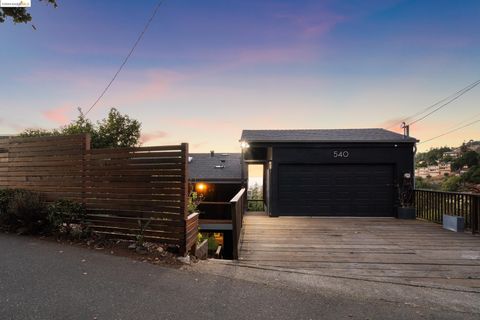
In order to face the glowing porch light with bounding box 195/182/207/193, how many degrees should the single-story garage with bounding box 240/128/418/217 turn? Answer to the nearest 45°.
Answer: approximately 135° to its right

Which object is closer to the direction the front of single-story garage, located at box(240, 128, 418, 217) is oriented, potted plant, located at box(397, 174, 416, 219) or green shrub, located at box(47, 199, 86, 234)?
the green shrub

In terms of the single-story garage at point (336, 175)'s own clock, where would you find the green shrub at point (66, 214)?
The green shrub is roughly at 1 o'clock from the single-story garage.

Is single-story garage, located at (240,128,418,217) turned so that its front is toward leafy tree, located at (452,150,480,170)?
no

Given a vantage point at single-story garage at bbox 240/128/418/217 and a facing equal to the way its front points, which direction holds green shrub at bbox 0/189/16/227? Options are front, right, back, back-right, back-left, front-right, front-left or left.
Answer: front-right

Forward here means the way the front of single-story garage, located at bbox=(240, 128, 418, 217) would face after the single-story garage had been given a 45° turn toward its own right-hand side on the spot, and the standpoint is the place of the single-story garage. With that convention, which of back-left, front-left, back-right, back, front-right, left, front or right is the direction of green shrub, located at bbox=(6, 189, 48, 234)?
front

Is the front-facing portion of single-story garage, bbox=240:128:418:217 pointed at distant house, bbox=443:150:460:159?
no

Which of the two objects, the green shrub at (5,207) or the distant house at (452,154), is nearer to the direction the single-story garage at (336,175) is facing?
the green shrub

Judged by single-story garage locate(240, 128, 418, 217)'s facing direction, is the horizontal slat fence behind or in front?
in front

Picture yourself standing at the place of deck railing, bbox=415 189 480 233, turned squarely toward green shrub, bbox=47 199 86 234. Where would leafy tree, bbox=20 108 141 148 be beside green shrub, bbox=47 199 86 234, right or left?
right

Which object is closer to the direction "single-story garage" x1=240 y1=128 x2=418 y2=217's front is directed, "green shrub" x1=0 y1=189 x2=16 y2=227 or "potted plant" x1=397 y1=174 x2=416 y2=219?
the green shrub

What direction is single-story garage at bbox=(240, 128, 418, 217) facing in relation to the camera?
toward the camera

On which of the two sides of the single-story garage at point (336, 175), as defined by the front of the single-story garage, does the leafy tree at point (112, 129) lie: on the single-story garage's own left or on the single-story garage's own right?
on the single-story garage's own right

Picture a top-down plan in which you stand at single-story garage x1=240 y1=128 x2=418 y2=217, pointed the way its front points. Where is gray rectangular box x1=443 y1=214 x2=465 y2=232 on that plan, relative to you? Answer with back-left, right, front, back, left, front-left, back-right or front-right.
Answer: front-left

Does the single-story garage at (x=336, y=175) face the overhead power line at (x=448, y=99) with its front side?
no
